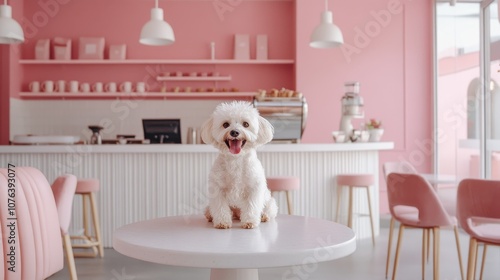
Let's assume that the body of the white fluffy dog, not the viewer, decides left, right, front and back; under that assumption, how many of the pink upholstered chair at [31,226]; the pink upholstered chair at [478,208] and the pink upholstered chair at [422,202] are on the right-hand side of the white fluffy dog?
1

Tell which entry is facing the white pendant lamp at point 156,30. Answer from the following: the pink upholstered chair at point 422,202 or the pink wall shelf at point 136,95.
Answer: the pink wall shelf

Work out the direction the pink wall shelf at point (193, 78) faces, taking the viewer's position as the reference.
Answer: facing the viewer

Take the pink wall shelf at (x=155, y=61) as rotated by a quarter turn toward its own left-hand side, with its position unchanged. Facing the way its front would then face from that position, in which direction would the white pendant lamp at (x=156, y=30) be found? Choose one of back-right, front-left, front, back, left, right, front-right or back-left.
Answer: right

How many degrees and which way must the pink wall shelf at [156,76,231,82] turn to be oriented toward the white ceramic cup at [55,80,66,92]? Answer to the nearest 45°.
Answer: approximately 90° to its right
